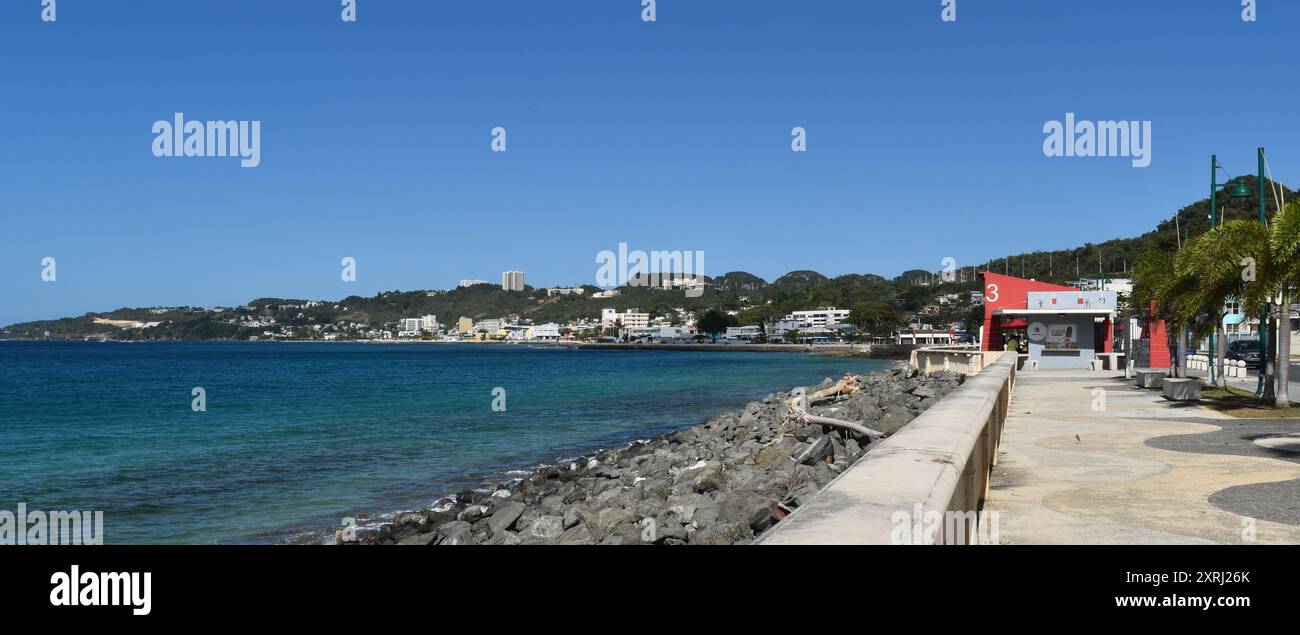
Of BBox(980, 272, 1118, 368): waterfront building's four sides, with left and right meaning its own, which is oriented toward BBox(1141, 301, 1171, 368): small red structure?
left

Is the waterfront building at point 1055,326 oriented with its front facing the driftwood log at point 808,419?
yes

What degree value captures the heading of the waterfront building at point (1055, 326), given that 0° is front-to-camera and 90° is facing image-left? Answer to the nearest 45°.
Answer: approximately 0°

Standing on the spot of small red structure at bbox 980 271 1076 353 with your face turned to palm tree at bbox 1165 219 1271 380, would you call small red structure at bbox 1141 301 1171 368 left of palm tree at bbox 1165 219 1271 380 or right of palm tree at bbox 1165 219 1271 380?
left

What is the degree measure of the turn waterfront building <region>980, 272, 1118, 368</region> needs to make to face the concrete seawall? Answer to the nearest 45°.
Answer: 0° — it already faces it

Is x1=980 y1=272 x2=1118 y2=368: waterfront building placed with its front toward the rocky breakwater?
yes

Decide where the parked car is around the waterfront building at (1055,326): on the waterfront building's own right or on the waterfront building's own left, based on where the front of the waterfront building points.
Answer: on the waterfront building's own left

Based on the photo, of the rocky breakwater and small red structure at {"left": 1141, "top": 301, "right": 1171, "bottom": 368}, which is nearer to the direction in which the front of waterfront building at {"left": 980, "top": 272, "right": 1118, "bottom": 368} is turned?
the rocky breakwater
